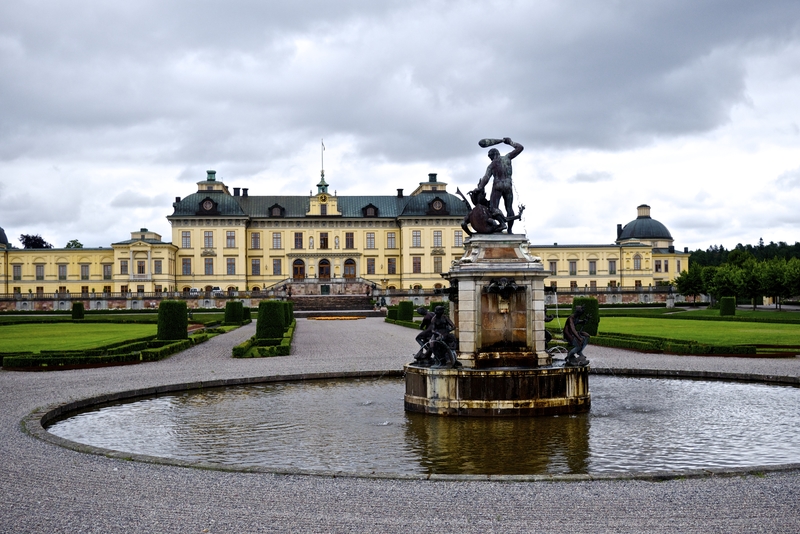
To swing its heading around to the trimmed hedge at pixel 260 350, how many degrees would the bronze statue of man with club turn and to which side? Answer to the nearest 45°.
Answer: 0° — it already faces it

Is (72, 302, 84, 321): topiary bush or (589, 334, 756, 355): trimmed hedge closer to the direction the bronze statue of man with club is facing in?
the topiary bush
